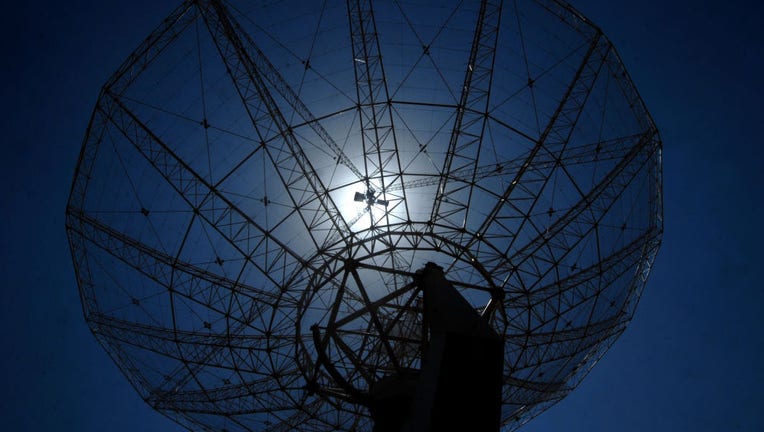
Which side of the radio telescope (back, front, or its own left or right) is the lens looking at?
back
